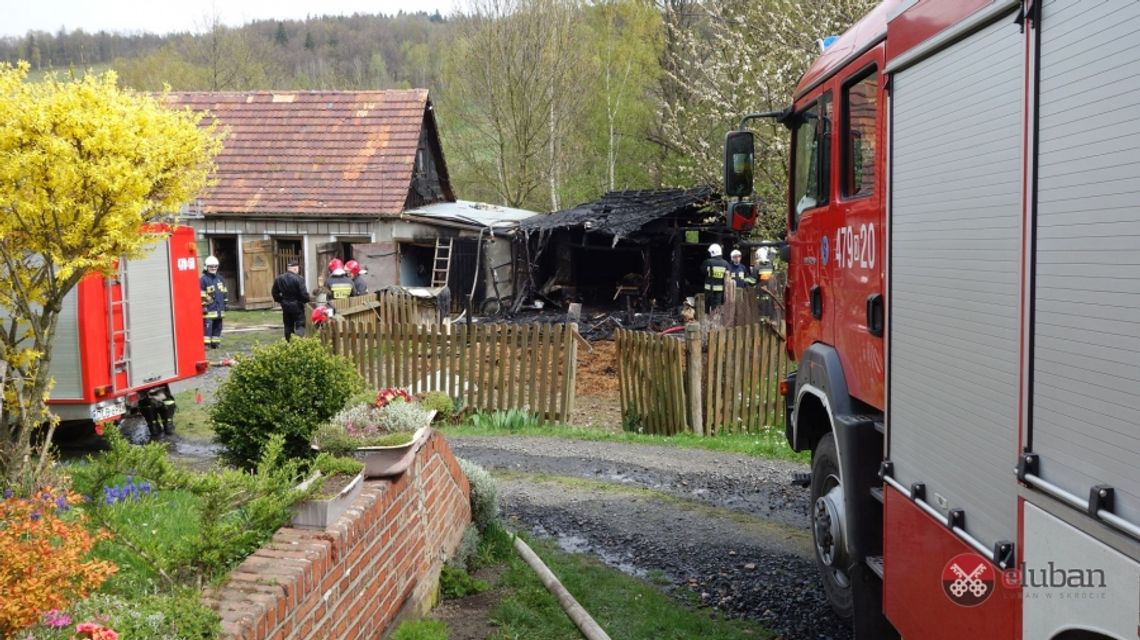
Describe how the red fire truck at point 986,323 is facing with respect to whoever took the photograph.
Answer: facing away from the viewer and to the left of the viewer

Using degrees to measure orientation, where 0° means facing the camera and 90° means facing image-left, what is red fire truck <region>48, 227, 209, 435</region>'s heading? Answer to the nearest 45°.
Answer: approximately 135°

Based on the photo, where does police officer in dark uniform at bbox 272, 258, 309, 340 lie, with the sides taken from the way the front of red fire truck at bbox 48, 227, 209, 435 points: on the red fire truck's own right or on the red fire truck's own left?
on the red fire truck's own right

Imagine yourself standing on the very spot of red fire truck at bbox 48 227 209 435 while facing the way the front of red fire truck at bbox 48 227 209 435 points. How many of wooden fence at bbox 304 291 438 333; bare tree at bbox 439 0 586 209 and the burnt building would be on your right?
3

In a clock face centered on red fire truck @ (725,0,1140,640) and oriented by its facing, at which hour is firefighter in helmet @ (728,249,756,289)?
The firefighter in helmet is roughly at 1 o'clock from the red fire truck.

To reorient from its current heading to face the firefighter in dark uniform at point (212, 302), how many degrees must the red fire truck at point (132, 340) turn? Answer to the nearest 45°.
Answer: approximately 45° to its right

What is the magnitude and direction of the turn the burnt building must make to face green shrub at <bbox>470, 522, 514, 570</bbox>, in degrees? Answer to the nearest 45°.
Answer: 0° — it already faces it

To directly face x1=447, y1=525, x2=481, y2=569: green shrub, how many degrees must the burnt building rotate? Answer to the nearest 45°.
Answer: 0° — it already faces it

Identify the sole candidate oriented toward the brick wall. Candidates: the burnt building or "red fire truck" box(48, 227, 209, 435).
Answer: the burnt building
